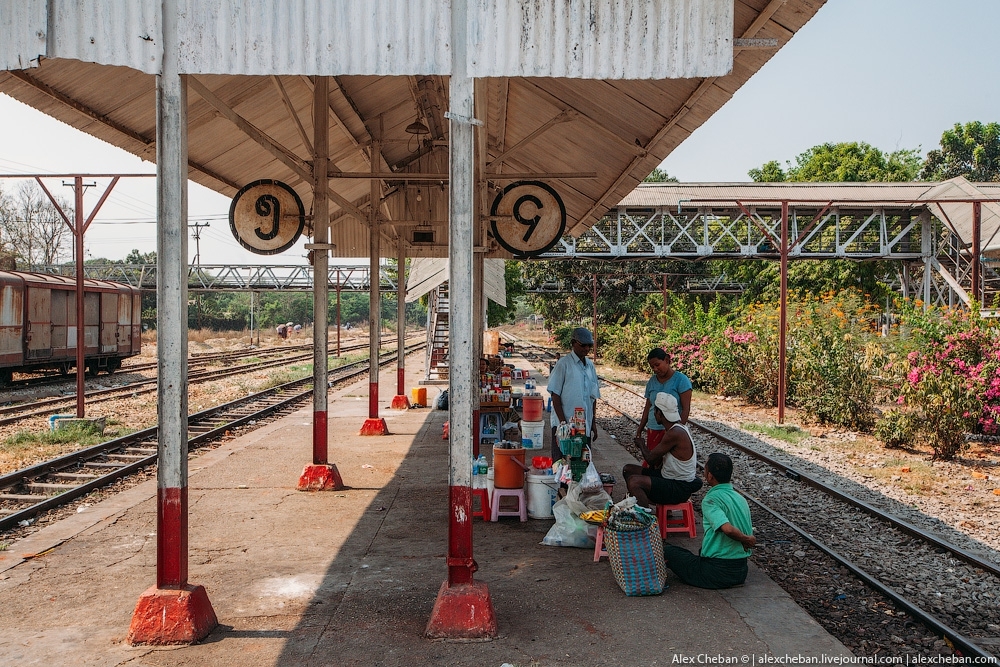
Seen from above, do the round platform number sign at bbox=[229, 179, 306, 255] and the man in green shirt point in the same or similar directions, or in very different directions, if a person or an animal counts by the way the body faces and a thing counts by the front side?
very different directions

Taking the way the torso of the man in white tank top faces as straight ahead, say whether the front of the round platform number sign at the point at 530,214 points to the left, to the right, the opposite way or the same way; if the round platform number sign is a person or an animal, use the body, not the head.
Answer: to the left

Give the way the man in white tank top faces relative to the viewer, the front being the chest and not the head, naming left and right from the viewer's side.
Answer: facing to the left of the viewer

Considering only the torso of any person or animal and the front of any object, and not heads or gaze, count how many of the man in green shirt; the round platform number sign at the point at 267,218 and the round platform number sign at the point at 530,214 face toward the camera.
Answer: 2

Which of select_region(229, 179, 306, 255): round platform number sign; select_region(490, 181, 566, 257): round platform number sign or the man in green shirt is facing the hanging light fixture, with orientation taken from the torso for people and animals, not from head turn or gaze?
the man in green shirt

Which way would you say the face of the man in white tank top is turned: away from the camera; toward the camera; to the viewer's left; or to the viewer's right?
to the viewer's left

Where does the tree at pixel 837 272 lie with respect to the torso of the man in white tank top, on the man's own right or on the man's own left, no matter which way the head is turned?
on the man's own right

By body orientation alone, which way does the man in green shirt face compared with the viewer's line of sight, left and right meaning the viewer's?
facing away from the viewer and to the left of the viewer
